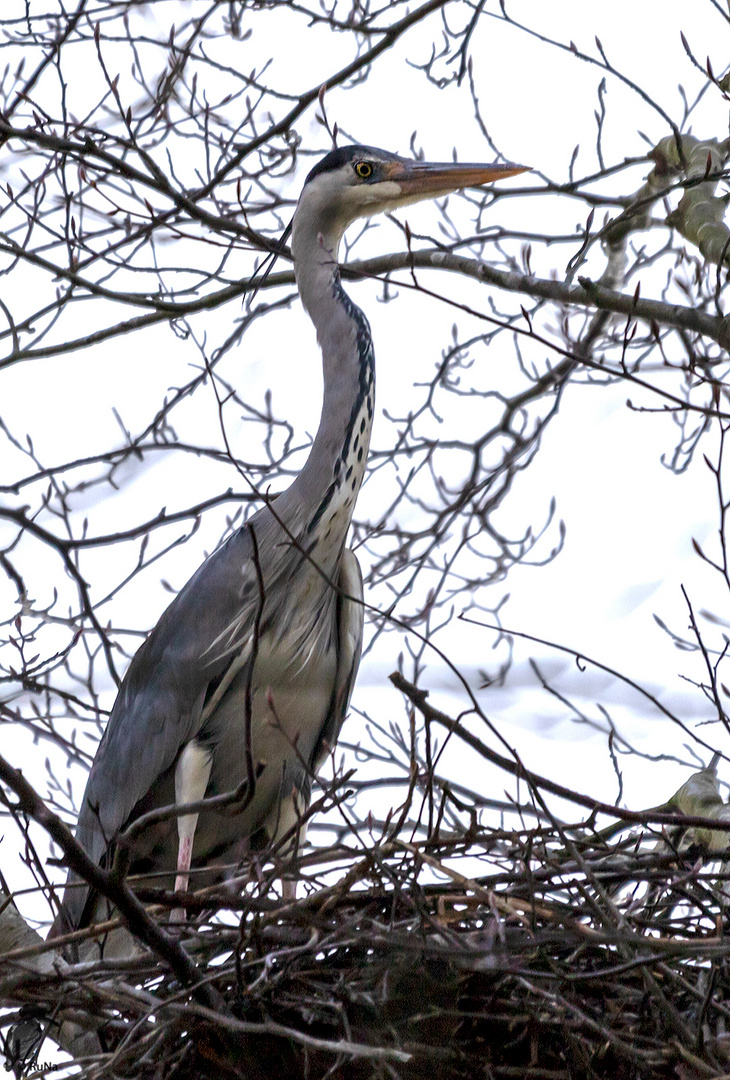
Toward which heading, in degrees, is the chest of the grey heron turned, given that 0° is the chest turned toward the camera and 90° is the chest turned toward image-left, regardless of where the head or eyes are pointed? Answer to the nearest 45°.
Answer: approximately 315°
